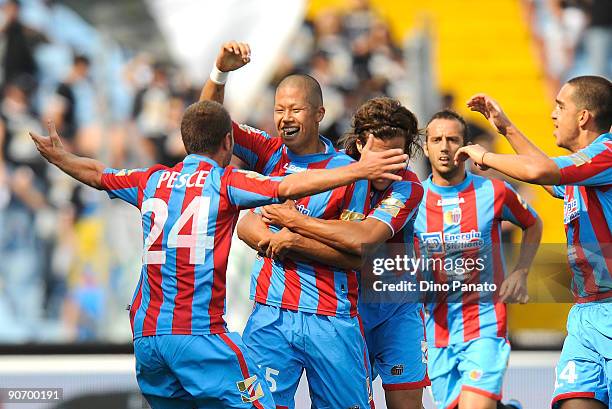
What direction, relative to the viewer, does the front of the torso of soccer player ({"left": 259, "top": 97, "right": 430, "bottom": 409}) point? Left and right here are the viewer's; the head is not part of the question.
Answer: facing the viewer and to the left of the viewer

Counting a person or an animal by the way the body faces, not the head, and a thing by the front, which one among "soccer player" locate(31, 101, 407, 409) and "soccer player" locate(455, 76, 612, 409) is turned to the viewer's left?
"soccer player" locate(455, 76, 612, 409)

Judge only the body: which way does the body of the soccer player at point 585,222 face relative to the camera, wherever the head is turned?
to the viewer's left

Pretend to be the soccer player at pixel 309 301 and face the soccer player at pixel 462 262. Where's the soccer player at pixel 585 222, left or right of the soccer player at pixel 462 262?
right

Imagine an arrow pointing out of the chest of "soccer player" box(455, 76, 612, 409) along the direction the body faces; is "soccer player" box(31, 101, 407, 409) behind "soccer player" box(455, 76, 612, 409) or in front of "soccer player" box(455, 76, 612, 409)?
in front

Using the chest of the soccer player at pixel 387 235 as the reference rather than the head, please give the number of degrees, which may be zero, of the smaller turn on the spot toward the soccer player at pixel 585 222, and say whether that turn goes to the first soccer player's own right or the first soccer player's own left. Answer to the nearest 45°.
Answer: approximately 135° to the first soccer player's own left

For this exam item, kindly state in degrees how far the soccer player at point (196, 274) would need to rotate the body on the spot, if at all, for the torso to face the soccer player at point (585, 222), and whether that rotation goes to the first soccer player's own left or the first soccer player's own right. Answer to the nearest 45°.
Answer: approximately 45° to the first soccer player's own right

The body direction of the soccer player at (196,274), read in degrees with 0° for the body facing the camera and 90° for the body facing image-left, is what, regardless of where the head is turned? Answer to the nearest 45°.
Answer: approximately 225°

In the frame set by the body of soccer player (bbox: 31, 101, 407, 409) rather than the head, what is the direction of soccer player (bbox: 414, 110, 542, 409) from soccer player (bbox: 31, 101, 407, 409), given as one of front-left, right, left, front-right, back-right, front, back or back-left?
front

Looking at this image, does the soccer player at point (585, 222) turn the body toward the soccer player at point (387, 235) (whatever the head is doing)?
yes

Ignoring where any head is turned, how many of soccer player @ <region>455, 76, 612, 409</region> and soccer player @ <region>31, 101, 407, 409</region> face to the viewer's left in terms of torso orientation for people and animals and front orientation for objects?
1

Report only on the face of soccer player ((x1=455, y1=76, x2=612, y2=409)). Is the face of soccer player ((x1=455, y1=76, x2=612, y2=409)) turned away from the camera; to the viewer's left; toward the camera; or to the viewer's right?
to the viewer's left

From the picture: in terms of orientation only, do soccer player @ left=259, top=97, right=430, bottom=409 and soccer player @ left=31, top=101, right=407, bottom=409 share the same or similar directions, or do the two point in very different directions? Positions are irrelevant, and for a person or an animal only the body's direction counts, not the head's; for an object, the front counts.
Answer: very different directions
